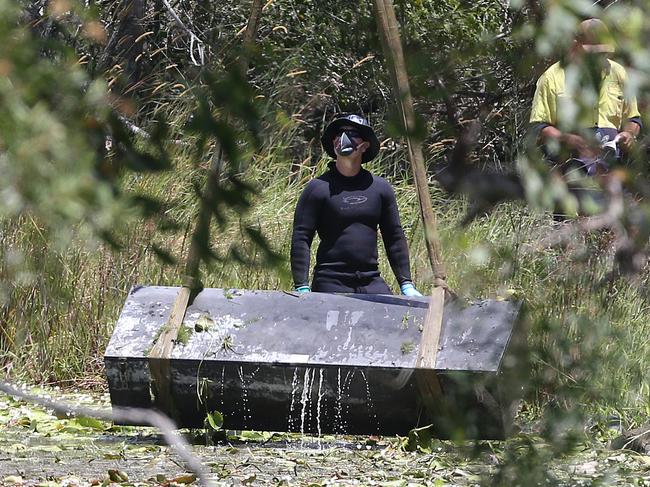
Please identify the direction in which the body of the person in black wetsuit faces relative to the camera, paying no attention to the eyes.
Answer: toward the camera

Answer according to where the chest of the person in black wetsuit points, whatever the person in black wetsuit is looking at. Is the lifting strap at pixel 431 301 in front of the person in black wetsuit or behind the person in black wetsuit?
in front
